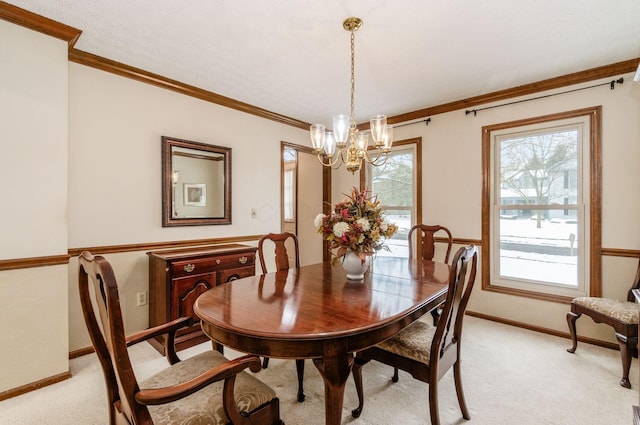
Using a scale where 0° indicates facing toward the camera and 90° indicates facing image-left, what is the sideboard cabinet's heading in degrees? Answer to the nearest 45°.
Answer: approximately 315°

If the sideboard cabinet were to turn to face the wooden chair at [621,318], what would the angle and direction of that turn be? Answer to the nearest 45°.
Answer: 0° — it already faces it

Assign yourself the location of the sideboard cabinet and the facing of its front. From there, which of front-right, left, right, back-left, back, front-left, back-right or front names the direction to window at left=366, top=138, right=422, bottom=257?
front-left

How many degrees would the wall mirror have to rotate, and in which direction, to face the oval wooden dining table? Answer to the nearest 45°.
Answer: approximately 45° to its right

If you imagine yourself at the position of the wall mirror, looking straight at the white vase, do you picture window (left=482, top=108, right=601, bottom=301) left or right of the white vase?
left

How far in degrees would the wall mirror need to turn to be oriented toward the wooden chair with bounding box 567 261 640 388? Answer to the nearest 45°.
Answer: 0° — it already faces it

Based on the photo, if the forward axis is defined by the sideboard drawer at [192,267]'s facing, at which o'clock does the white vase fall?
The white vase is roughly at 12 o'clock from the sideboard drawer.
